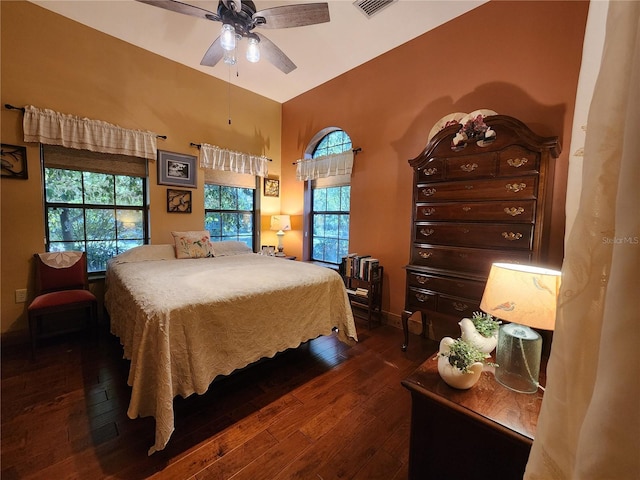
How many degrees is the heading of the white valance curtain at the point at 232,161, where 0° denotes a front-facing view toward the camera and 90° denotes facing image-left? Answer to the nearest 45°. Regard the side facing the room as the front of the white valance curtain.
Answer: approximately 315°

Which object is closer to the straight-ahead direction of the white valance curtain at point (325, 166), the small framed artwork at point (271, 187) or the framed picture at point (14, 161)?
the framed picture

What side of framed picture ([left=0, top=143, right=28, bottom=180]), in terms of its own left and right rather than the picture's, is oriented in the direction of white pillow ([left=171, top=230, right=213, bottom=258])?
left

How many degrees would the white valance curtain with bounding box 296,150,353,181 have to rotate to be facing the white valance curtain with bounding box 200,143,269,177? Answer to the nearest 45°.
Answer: approximately 45° to its right

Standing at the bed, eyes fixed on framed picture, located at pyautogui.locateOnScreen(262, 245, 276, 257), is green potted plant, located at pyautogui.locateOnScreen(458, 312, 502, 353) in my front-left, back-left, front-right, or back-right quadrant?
back-right

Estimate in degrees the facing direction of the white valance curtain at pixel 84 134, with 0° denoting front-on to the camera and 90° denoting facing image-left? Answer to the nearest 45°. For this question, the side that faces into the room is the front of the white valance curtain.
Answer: approximately 315°

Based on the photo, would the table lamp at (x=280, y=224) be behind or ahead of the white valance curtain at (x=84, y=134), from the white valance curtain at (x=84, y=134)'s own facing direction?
ahead
